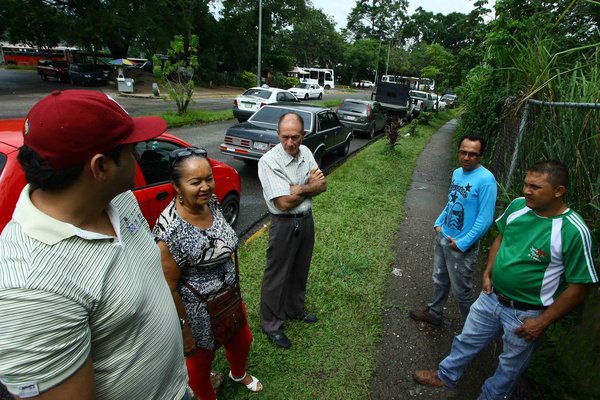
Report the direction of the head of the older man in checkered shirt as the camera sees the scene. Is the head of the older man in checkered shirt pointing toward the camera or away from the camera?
toward the camera

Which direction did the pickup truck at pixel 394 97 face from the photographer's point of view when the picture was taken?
facing away from the viewer and to the right of the viewer

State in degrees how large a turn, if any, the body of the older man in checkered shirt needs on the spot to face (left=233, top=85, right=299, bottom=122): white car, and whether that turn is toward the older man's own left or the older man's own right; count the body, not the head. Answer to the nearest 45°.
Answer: approximately 135° to the older man's own left

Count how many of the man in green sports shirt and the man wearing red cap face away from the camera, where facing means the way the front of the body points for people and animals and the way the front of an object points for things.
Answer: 0

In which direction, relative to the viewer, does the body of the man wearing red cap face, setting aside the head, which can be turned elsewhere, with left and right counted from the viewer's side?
facing the viewer and to the right of the viewer

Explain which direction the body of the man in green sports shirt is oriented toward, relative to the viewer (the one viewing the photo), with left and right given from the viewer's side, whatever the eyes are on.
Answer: facing the viewer and to the left of the viewer

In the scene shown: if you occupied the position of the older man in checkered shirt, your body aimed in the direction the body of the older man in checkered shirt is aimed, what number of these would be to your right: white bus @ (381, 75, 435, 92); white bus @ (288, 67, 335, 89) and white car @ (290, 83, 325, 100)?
0

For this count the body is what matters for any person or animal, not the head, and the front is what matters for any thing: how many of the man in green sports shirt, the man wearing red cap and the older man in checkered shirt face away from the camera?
0
